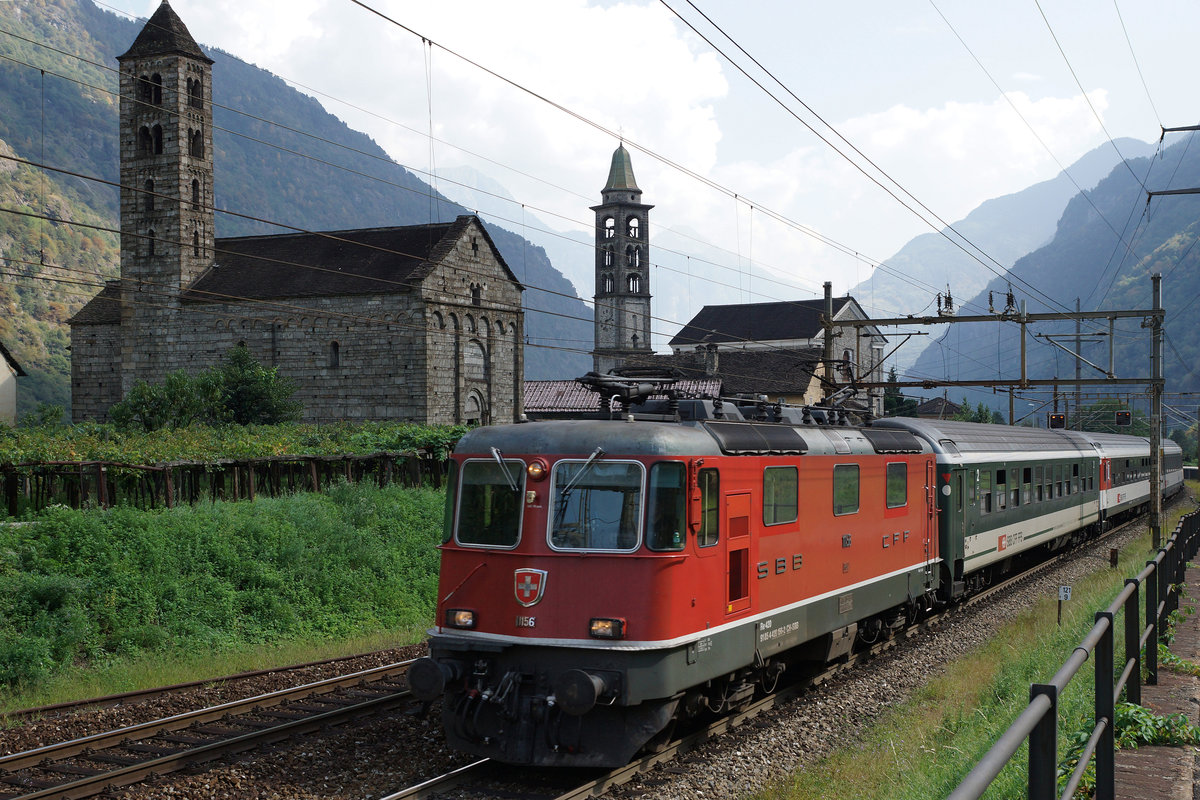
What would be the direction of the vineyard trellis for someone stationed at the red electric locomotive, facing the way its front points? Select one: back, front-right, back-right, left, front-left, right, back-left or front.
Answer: right

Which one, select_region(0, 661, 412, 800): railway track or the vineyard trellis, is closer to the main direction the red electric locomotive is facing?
the railway track

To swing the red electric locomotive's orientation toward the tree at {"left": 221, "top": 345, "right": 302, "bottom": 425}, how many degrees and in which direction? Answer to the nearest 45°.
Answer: approximately 90° to its right

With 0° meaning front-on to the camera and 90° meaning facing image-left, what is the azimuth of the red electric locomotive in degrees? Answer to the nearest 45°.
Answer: approximately 45°

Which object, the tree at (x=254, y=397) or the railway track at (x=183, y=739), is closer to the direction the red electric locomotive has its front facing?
the railway track

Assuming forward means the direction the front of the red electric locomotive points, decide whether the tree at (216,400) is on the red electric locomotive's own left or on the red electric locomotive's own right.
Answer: on the red electric locomotive's own right

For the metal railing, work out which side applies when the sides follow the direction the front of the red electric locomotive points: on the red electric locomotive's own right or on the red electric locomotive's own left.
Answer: on the red electric locomotive's own left

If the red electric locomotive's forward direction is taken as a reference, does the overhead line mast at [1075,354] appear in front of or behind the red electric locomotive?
behind
